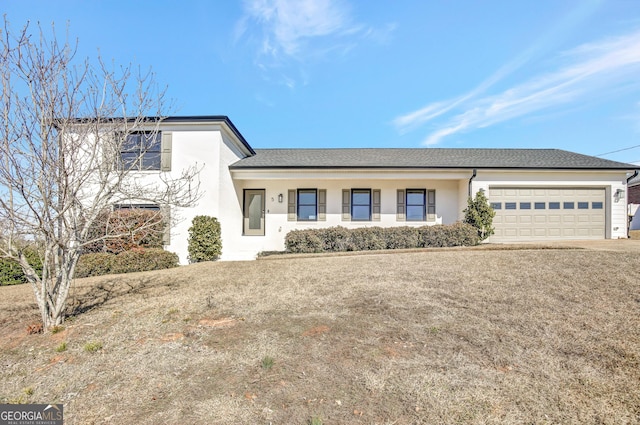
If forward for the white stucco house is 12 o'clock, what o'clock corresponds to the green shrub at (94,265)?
The green shrub is roughly at 2 o'clock from the white stucco house.

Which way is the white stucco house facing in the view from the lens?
facing the viewer

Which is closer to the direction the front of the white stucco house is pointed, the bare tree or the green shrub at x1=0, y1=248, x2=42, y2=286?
the bare tree

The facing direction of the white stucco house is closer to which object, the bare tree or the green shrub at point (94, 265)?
the bare tree
